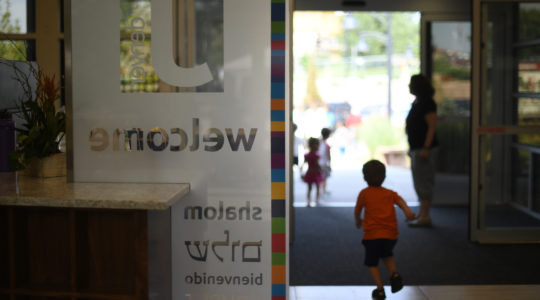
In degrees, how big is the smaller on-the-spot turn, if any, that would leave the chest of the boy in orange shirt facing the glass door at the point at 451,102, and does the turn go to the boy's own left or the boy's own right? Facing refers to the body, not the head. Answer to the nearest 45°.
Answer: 0° — they already face it

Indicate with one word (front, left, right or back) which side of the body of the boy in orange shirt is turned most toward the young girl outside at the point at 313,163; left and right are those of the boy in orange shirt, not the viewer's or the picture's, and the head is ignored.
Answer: front

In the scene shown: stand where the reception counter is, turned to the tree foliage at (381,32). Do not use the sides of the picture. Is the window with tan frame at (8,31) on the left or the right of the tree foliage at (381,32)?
left

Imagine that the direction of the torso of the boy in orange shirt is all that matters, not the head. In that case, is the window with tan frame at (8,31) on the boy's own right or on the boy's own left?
on the boy's own left

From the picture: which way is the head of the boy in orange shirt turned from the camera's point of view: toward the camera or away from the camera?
away from the camera

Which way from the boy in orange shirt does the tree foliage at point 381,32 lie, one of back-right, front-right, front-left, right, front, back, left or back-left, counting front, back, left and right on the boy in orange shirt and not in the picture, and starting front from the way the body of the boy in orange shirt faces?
front

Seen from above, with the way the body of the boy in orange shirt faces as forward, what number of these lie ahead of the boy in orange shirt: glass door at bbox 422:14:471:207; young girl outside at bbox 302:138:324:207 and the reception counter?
2

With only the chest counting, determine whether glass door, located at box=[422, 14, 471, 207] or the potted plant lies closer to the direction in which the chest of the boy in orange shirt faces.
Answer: the glass door

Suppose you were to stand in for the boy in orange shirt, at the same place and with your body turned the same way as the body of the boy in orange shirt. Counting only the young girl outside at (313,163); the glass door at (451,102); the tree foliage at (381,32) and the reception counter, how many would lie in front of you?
3

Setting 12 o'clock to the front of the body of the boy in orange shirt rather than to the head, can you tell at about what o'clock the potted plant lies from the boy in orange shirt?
The potted plant is roughly at 8 o'clock from the boy in orange shirt.

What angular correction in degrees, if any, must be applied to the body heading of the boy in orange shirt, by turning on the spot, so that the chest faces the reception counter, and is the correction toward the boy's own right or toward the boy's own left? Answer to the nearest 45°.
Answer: approximately 135° to the boy's own left

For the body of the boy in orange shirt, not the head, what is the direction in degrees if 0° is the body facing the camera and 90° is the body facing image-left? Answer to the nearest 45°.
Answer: approximately 180°
